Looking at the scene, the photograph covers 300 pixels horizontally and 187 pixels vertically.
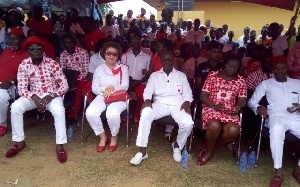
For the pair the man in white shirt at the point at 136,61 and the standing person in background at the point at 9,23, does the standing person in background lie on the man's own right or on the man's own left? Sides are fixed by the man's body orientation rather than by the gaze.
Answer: on the man's own right

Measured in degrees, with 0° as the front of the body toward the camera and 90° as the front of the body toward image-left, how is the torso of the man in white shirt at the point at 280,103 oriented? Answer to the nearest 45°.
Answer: approximately 0°

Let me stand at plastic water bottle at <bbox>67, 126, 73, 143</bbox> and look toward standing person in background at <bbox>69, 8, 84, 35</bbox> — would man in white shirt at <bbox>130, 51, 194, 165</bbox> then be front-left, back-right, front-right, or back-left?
back-right

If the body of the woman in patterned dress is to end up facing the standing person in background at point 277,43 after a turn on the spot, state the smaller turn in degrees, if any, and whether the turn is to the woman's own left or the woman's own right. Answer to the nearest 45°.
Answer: approximately 180°

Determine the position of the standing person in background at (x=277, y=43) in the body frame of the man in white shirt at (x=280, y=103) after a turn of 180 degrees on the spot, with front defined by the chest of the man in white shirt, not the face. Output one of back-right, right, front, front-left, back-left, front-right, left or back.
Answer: front

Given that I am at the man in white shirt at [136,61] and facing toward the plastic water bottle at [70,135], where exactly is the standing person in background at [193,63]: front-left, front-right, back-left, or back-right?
back-left

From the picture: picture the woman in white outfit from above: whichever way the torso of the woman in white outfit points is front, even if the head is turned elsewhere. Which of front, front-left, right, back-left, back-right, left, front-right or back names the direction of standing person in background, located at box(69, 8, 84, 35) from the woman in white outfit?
back

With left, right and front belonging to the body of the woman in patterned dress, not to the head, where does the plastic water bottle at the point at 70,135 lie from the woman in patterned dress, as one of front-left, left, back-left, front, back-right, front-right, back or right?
right

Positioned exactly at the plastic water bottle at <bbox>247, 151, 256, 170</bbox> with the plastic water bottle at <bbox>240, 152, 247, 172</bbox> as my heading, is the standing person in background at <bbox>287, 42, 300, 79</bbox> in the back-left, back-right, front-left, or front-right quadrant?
back-right

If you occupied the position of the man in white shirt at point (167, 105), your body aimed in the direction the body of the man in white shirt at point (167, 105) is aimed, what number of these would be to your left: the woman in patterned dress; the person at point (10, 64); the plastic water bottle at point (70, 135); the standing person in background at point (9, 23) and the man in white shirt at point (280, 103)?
2

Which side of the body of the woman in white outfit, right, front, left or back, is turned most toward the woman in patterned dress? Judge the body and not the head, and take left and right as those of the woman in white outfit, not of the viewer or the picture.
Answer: left
